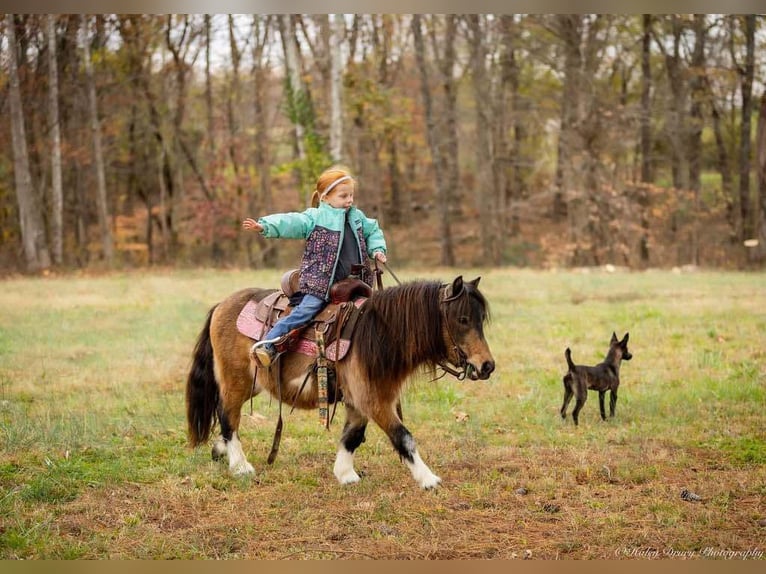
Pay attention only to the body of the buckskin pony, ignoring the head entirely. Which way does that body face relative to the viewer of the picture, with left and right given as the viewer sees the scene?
facing to the right of the viewer

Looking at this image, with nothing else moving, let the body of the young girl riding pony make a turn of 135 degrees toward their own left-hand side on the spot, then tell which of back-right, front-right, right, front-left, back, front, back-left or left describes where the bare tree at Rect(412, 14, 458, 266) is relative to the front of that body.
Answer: front

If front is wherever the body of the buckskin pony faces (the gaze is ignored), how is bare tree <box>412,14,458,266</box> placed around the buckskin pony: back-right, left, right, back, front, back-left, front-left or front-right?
left

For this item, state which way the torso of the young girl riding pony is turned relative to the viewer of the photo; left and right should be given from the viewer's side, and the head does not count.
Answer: facing the viewer and to the right of the viewer
